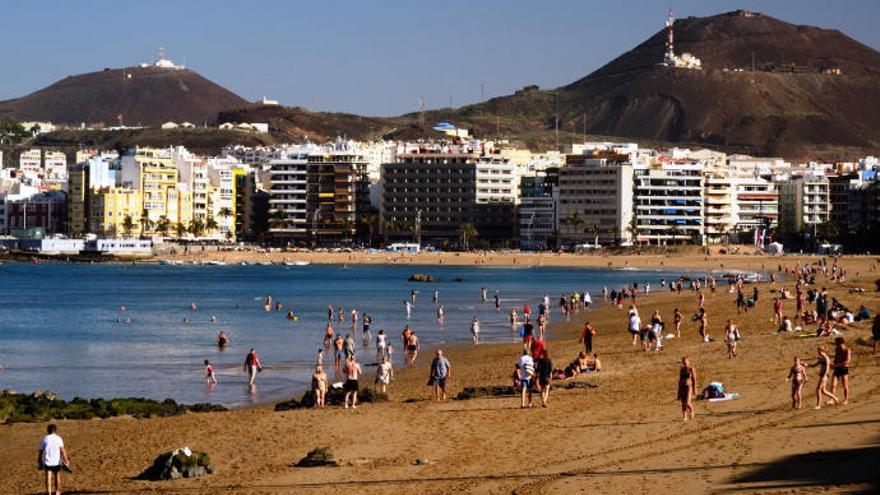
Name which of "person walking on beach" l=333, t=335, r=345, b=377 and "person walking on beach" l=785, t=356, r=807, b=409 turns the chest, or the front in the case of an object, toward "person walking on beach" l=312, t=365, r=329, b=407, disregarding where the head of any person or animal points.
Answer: "person walking on beach" l=333, t=335, r=345, b=377

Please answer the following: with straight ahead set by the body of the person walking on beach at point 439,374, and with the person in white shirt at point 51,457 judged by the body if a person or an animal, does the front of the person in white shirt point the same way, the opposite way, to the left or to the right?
the opposite way

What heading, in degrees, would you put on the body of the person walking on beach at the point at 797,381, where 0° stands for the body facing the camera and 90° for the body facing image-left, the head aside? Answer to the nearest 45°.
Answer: approximately 0°

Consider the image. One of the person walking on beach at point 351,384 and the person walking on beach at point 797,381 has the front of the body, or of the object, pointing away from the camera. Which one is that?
the person walking on beach at point 351,384
